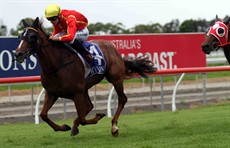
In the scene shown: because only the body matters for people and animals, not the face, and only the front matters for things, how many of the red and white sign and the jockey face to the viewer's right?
0

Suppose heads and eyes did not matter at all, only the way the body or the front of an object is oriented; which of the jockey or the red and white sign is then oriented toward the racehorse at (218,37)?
the red and white sign

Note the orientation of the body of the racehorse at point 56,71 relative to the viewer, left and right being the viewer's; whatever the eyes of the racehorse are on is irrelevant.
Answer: facing the viewer and to the left of the viewer

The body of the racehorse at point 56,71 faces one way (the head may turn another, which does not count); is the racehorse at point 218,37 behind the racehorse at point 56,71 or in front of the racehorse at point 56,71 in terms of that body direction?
behind

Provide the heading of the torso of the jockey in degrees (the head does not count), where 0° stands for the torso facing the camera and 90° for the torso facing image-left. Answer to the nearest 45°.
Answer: approximately 45°

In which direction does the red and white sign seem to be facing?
toward the camera

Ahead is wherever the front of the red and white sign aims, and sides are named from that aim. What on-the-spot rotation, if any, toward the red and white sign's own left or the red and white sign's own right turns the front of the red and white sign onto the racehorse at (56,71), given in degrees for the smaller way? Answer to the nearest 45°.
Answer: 0° — it already faces it
